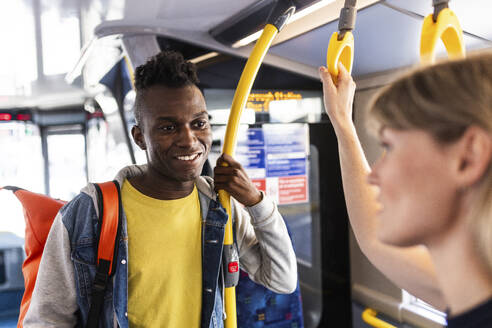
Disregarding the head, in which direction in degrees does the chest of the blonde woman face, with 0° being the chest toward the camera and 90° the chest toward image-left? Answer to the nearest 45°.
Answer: approximately 90°

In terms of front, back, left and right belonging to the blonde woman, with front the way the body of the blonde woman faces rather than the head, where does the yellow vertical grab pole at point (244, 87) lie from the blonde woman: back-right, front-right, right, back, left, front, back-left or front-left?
front-right

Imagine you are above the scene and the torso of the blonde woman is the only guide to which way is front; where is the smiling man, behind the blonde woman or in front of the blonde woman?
in front

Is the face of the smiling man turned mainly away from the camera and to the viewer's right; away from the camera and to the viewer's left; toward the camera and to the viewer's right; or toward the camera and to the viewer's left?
toward the camera and to the viewer's right
